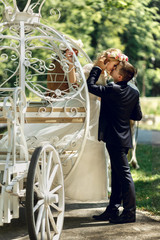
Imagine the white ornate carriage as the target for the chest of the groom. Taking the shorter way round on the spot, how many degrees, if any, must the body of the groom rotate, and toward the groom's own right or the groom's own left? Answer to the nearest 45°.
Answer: approximately 45° to the groom's own left

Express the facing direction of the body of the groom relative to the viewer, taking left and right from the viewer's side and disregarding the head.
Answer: facing away from the viewer and to the left of the viewer
